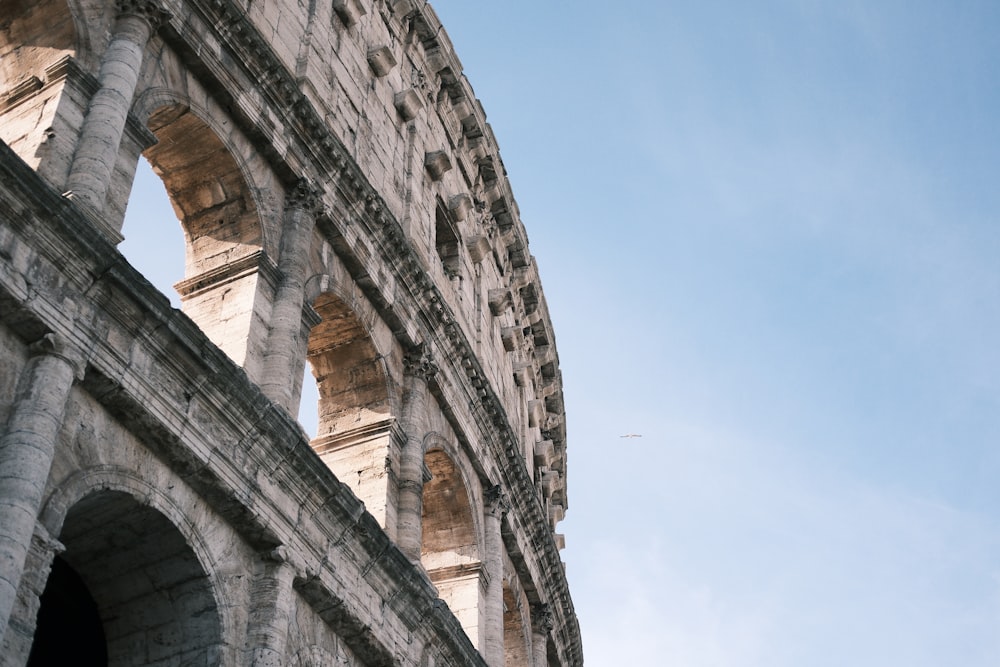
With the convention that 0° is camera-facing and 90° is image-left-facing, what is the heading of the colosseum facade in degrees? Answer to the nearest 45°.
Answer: approximately 315°
